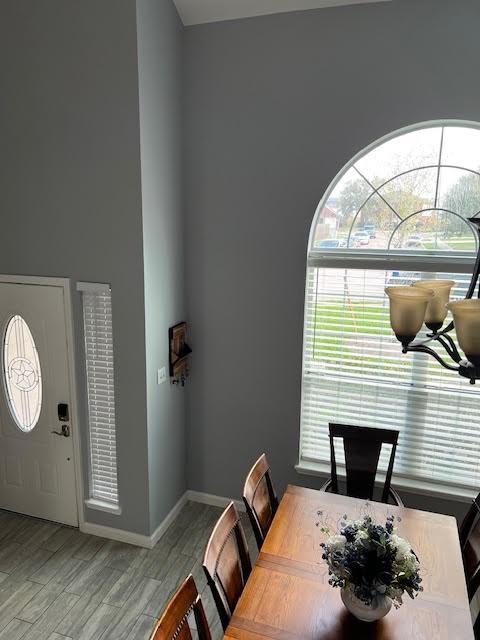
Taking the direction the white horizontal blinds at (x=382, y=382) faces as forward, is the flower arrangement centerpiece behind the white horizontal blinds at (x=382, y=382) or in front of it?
in front

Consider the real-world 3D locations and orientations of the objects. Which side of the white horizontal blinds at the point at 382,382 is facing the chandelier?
front

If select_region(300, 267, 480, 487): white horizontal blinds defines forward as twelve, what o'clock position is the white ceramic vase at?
The white ceramic vase is roughly at 12 o'clock from the white horizontal blinds.

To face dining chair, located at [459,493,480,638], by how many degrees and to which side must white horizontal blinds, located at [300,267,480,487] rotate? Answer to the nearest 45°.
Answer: approximately 45° to its left

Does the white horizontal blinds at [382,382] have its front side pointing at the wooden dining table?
yes

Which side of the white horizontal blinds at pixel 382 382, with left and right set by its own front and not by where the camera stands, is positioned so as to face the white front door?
right

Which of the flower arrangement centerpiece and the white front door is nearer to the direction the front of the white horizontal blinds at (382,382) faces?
the flower arrangement centerpiece

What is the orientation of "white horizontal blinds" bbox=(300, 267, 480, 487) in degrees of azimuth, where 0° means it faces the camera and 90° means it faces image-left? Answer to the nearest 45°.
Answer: approximately 0°

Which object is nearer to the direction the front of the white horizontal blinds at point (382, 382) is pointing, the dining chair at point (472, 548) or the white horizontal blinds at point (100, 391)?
the dining chair
